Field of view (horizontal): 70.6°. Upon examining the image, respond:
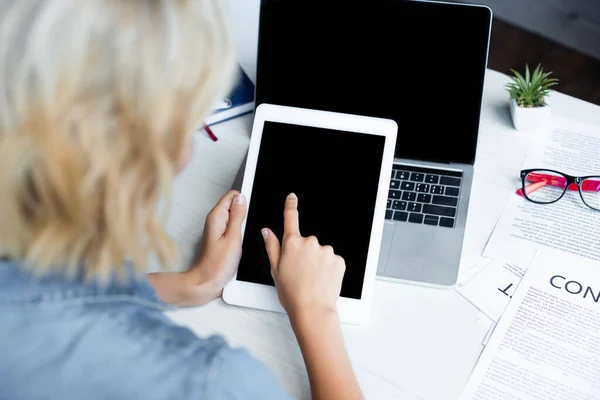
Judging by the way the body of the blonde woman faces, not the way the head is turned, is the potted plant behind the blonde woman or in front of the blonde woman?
in front

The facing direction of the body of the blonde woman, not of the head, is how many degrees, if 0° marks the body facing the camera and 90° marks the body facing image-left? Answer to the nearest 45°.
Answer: approximately 225°

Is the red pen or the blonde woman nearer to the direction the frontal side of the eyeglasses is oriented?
the blonde woman

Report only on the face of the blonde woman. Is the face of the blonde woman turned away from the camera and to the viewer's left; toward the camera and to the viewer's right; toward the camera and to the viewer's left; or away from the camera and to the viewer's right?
away from the camera and to the viewer's right

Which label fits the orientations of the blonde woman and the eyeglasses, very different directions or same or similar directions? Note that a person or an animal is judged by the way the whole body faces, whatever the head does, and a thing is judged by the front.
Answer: very different directions

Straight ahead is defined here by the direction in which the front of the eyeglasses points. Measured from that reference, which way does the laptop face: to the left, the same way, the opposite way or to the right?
the same way

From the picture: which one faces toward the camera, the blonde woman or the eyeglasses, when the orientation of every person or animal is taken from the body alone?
the eyeglasses

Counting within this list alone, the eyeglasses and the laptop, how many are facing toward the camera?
2

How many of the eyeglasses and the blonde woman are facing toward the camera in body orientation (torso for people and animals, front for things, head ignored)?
1

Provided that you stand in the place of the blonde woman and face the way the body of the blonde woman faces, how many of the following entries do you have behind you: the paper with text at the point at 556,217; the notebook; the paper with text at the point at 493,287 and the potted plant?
0

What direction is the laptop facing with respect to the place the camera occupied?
facing the viewer
